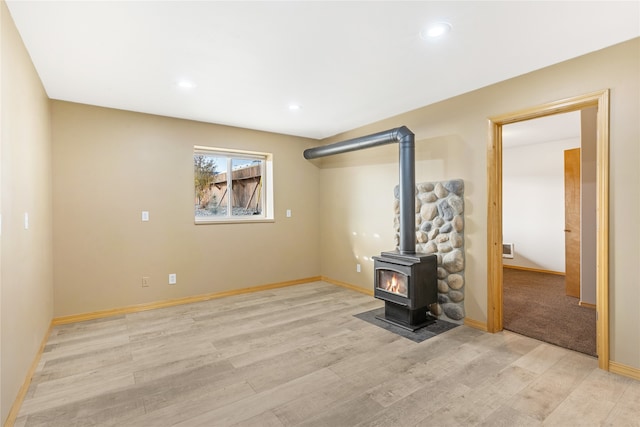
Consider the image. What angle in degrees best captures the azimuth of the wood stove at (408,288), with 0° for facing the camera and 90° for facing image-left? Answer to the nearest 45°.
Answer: approximately 45°

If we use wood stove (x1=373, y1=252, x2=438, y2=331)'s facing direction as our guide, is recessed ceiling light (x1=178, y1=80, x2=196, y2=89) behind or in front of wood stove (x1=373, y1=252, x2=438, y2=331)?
in front
